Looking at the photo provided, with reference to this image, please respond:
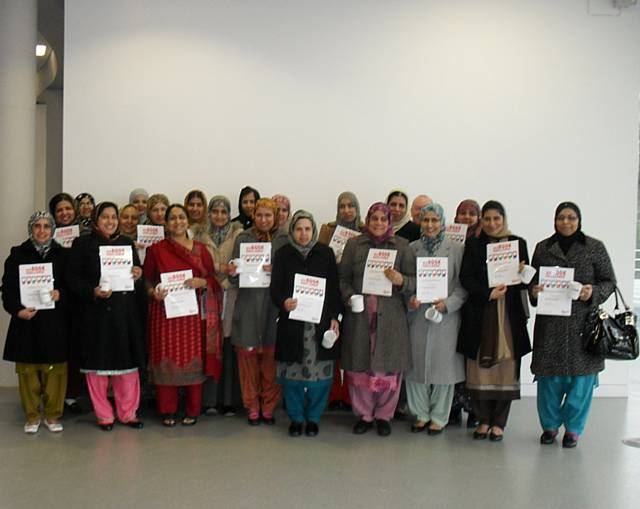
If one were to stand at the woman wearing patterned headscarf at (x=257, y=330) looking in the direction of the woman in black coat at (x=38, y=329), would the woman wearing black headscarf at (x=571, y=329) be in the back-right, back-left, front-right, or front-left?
back-left

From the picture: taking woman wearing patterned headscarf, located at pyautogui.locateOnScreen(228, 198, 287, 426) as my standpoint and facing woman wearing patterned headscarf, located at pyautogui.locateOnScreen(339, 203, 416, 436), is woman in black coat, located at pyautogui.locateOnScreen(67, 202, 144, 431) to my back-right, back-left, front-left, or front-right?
back-right

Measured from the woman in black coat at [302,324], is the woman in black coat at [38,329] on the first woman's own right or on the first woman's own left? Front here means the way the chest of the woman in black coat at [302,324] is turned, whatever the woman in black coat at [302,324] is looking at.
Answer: on the first woman's own right

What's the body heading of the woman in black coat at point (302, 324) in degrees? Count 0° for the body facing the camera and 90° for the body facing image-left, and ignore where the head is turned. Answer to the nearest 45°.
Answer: approximately 0°

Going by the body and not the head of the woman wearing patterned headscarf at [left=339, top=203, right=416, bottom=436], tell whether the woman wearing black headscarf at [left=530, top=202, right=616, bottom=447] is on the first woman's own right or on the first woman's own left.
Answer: on the first woman's own left

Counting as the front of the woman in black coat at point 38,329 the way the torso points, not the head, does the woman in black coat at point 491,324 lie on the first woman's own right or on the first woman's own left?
on the first woman's own left

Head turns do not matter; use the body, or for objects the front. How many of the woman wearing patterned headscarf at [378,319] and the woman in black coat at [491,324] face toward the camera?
2

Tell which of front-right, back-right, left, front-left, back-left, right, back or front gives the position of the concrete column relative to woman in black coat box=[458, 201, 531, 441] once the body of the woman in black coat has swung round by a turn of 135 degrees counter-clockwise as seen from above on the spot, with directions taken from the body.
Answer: back-left
